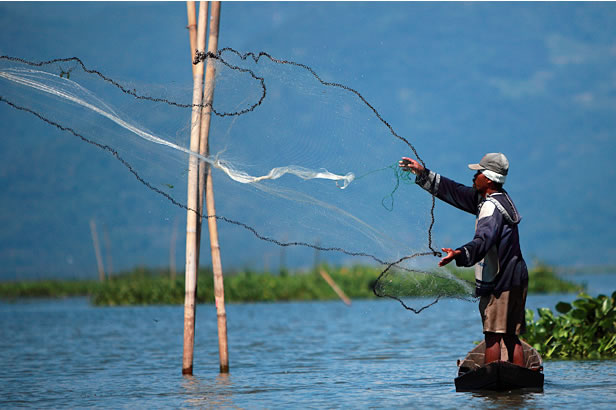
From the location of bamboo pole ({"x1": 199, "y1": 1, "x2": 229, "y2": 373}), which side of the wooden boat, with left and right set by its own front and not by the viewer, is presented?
right

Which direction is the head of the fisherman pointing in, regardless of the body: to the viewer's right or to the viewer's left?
to the viewer's left

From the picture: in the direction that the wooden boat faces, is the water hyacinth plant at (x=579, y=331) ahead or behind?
behind

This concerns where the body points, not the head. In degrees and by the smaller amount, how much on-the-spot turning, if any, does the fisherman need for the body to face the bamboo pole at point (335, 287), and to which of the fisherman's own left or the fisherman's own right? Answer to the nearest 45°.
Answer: approximately 90° to the fisherman's own right

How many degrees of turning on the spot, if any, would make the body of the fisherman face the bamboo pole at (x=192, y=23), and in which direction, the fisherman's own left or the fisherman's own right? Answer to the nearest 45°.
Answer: approximately 45° to the fisherman's own right

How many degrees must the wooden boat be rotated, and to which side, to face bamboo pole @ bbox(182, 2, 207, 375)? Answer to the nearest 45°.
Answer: approximately 90° to its right

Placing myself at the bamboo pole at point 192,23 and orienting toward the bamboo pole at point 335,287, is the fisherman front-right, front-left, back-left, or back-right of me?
back-right

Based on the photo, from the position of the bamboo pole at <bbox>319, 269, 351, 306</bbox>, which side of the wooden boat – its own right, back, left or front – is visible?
back

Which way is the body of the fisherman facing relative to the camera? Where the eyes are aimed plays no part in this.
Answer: to the viewer's left
